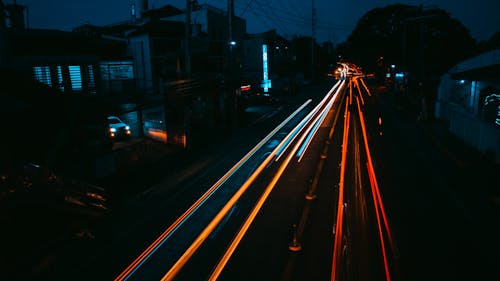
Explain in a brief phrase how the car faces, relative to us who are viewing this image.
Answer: facing the viewer and to the right of the viewer

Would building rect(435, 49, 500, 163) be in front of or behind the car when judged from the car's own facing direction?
in front
